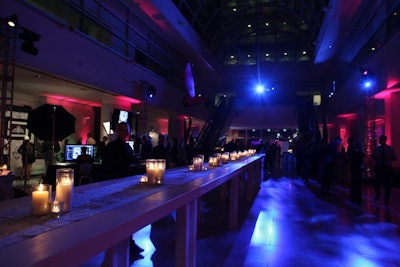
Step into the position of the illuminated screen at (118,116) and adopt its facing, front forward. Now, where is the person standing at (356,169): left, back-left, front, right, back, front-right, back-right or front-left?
front-left

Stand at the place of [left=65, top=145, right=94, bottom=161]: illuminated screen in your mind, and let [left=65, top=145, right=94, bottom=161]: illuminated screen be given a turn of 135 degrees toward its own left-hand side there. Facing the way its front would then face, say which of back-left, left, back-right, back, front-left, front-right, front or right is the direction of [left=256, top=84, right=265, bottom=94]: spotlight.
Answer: front

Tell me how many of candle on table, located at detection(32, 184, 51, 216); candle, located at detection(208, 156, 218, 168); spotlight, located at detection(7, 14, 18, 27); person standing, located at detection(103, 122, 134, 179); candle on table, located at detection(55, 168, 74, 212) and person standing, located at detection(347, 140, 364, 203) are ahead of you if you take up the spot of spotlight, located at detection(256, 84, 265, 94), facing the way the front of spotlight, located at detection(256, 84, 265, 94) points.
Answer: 6

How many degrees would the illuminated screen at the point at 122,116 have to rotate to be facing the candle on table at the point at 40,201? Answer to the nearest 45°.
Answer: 0° — it already faces it

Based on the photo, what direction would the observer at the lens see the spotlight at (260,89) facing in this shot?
facing the viewer

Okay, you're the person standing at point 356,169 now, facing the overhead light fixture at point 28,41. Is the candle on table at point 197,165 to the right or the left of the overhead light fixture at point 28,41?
left

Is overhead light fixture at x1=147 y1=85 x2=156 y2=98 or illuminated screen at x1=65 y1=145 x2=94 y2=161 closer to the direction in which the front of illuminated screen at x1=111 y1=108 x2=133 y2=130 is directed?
the illuminated screen

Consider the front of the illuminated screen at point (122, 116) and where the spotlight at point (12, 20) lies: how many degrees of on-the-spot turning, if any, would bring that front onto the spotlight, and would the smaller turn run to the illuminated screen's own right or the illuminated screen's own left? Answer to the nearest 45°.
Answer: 0° — it already faces it

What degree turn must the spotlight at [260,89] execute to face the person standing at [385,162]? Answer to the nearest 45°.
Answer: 0° — it already faces them

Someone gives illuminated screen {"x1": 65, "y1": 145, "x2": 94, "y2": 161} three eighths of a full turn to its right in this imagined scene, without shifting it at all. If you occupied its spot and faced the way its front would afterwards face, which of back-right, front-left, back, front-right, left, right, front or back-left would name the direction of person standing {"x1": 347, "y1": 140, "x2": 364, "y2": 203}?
back

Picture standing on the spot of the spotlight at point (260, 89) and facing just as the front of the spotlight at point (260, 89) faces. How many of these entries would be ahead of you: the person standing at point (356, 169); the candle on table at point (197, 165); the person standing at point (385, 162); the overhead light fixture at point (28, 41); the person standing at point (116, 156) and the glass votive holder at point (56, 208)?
6

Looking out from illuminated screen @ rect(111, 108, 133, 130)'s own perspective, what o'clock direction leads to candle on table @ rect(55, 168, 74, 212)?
The candle on table is roughly at 12 o'clock from the illuminated screen.

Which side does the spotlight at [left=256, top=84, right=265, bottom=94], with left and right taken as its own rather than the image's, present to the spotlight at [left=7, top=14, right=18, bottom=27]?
front

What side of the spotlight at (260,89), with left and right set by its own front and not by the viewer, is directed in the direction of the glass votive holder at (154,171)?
front

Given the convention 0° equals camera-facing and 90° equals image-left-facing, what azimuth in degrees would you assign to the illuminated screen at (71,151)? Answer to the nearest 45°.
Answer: approximately 0°
